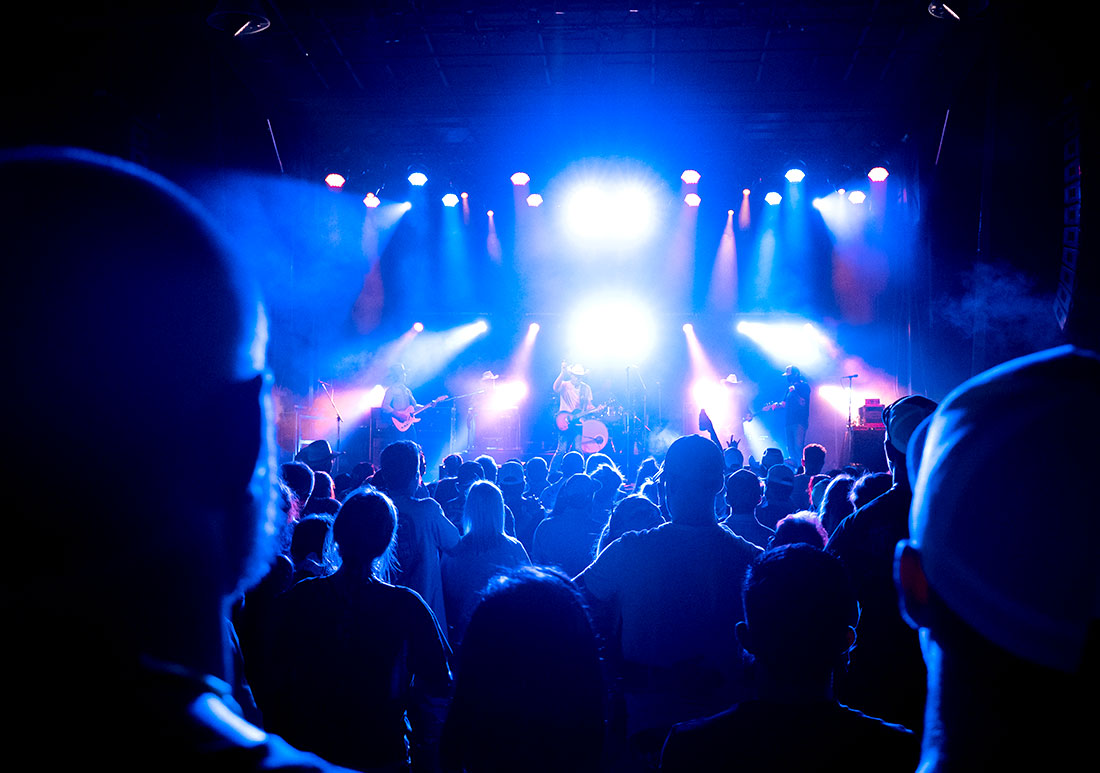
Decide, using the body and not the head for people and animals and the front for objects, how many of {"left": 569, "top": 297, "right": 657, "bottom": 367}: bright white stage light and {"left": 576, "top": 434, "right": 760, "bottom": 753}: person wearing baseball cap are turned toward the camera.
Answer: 1

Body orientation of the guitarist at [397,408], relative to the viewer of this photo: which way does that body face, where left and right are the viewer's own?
facing the viewer and to the right of the viewer

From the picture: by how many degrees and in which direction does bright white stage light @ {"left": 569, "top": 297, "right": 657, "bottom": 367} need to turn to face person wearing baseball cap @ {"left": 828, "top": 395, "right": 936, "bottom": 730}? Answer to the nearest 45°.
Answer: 0° — it already faces them

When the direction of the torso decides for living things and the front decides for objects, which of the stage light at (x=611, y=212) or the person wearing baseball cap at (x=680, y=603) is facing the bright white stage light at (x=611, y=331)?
the person wearing baseball cap

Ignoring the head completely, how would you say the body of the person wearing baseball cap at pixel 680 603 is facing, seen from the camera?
away from the camera

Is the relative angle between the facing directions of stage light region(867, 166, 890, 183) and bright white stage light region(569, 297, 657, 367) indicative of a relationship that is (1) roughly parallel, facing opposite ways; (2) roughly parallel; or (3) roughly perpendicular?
roughly parallel

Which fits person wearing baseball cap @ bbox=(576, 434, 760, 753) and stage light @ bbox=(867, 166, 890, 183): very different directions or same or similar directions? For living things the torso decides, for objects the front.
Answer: very different directions

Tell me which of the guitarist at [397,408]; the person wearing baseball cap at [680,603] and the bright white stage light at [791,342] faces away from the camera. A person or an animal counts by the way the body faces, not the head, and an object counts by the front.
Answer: the person wearing baseball cap

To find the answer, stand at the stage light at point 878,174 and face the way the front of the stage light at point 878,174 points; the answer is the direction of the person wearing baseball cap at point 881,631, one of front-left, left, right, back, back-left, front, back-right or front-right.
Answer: front

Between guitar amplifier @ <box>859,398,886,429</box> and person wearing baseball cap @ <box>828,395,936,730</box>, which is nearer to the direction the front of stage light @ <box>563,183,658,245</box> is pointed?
the person wearing baseball cap

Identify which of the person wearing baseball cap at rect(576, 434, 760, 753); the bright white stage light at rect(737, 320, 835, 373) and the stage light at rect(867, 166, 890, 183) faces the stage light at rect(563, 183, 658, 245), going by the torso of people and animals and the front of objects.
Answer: the person wearing baseball cap

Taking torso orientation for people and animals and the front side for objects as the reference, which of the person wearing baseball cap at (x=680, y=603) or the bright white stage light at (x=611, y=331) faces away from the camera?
the person wearing baseball cap

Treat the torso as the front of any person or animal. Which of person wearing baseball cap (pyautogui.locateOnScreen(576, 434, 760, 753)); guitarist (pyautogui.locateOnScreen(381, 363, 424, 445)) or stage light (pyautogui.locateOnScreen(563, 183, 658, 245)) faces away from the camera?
the person wearing baseball cap

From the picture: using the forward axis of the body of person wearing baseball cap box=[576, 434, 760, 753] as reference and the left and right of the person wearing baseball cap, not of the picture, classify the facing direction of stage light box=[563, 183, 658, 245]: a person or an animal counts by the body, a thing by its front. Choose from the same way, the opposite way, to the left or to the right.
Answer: the opposite way

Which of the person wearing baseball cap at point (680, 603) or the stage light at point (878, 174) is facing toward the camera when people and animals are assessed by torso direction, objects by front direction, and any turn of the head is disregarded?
the stage light

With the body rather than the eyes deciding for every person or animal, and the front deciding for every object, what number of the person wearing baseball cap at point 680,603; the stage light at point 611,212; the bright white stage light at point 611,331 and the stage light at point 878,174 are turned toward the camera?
3

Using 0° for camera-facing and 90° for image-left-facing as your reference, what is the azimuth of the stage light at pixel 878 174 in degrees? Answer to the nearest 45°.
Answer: approximately 0°

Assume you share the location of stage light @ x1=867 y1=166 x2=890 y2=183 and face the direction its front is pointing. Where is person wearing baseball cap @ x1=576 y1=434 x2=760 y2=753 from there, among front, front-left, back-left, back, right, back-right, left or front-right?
front

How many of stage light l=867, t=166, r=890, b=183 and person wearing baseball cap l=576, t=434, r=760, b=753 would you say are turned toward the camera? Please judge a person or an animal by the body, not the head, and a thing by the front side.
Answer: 1
